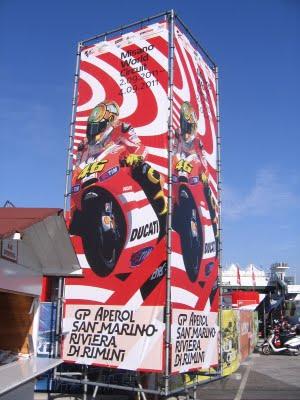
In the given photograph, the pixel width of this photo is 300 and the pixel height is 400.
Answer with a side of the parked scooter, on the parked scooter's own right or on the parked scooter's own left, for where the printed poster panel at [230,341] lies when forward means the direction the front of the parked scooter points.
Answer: on the parked scooter's own left

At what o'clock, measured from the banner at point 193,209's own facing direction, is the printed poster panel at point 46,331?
The printed poster panel is roughly at 5 o'clock from the banner.

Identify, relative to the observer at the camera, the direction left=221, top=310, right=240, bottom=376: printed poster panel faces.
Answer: facing the viewer and to the right of the viewer

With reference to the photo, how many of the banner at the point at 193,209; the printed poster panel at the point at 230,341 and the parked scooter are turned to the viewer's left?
1

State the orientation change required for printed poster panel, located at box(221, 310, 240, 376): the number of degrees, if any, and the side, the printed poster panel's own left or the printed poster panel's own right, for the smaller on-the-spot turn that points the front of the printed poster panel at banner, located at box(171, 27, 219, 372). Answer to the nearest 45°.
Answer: approximately 45° to the printed poster panel's own right

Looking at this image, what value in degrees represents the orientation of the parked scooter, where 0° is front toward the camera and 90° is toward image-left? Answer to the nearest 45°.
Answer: approximately 90°
